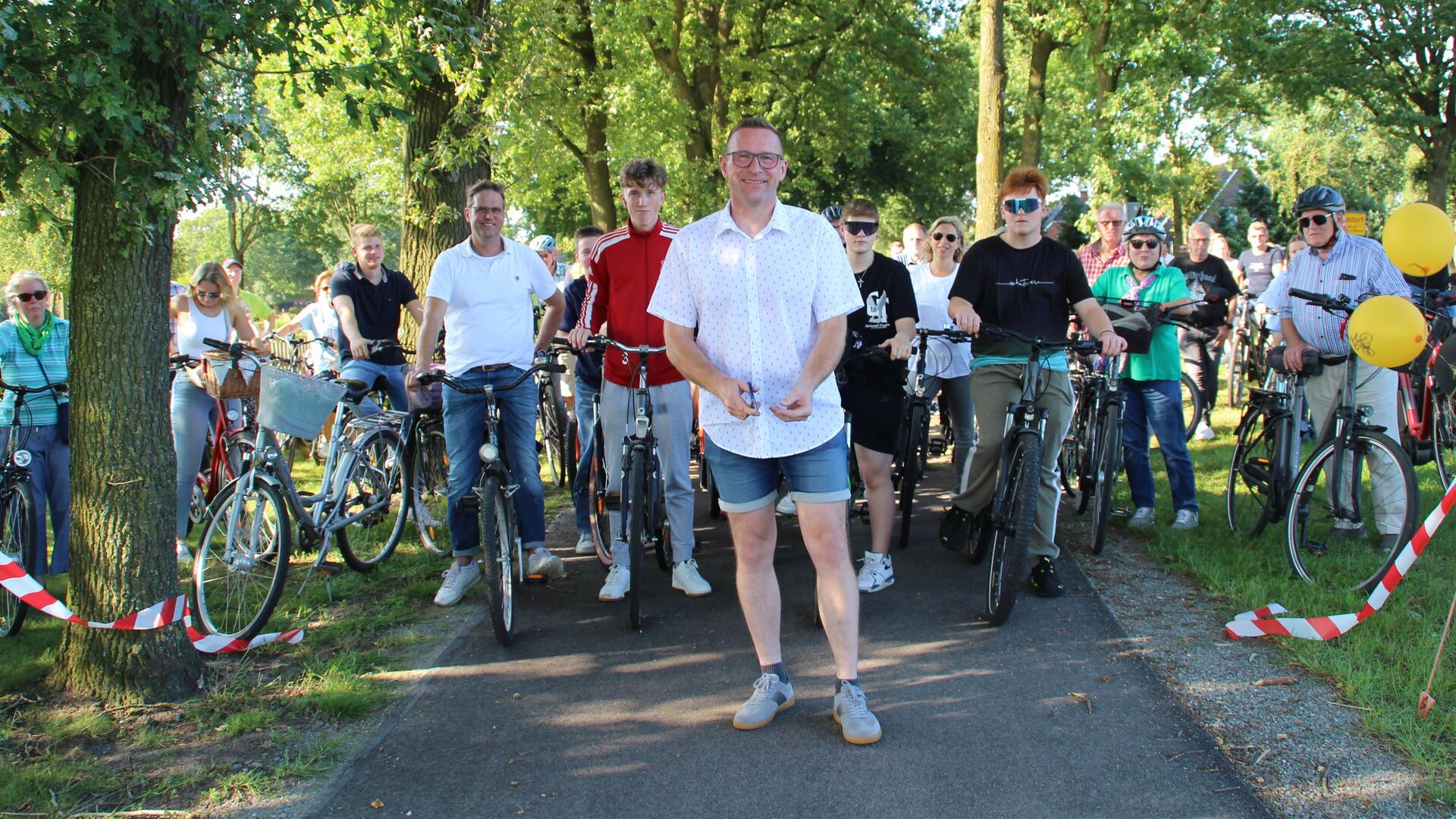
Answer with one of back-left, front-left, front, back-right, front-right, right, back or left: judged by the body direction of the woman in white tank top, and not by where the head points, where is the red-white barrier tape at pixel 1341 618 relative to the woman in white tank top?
front-left

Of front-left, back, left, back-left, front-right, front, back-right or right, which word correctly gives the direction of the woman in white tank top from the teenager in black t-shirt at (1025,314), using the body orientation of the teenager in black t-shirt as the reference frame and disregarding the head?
right

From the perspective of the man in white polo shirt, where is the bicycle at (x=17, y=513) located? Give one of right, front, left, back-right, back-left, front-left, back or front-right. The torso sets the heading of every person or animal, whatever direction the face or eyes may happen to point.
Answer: right
